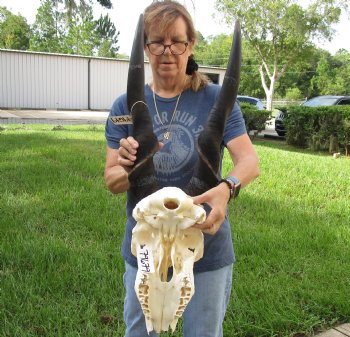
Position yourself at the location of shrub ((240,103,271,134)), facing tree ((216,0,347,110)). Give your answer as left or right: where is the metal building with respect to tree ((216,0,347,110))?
left

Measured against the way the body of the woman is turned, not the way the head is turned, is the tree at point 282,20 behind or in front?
behind

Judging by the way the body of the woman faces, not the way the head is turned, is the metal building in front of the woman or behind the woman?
behind

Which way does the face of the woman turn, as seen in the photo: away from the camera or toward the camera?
toward the camera

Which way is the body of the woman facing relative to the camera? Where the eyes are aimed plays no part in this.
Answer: toward the camera

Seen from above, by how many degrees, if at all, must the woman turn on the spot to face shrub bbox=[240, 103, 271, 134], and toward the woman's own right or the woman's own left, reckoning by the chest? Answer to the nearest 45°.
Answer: approximately 180°

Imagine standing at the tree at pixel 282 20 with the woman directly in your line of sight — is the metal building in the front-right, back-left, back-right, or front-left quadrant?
front-right

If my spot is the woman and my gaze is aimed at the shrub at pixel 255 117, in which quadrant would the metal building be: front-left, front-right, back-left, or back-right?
front-left
